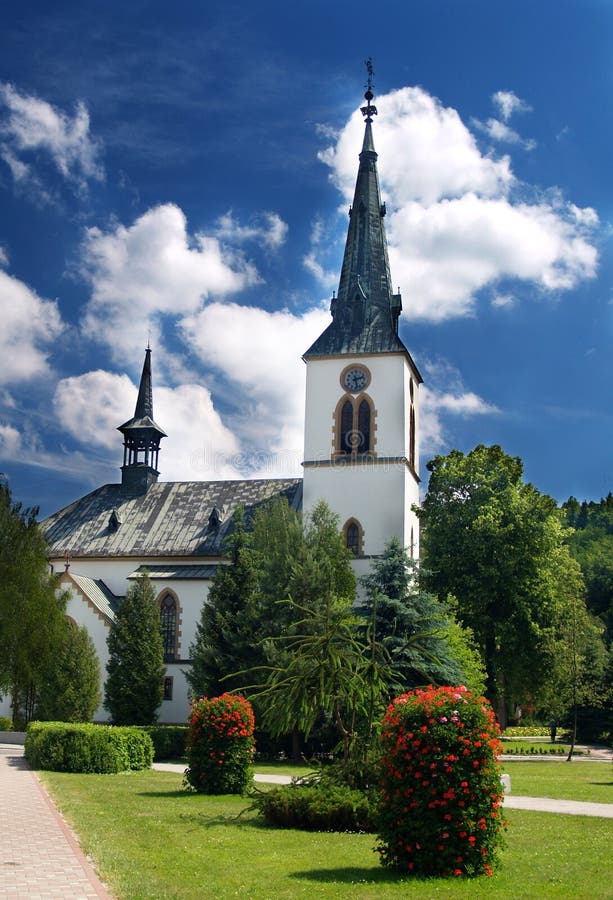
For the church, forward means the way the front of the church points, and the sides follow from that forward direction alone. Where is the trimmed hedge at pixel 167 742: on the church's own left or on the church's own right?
on the church's own right

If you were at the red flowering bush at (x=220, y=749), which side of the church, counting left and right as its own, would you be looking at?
right

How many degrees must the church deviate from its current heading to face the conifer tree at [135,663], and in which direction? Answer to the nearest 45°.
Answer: approximately 135° to its right

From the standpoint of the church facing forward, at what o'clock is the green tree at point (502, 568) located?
The green tree is roughly at 1 o'clock from the church.

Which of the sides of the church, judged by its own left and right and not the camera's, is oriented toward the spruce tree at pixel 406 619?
right

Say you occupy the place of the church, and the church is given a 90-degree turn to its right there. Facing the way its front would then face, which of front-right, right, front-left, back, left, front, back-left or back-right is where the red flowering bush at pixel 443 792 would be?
front

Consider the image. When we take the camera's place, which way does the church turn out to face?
facing to the right of the viewer

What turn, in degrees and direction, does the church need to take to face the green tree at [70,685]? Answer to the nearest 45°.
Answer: approximately 135° to its right

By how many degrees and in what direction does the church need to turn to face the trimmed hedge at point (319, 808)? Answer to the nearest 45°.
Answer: approximately 90° to its right
